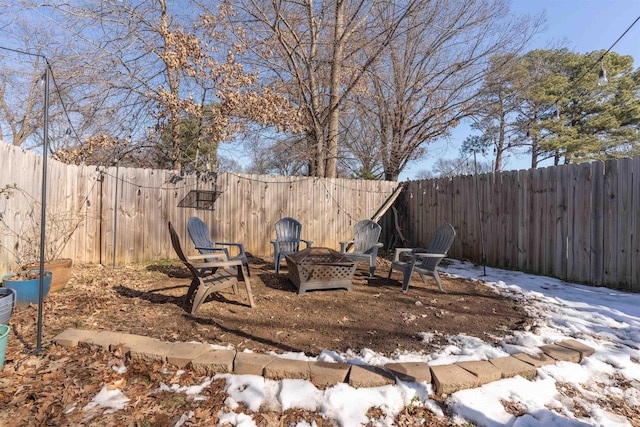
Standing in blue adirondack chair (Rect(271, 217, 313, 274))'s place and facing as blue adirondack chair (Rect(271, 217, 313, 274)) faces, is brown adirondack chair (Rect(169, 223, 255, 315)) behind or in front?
in front

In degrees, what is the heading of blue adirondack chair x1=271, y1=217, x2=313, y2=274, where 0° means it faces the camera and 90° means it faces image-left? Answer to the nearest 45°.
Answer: approximately 0°

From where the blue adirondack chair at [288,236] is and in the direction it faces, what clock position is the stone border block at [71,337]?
The stone border block is roughly at 1 o'clock from the blue adirondack chair.

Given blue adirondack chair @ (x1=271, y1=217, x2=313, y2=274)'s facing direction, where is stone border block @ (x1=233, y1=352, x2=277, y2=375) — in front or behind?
in front

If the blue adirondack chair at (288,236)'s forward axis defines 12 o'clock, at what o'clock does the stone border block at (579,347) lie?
The stone border block is roughly at 11 o'clock from the blue adirondack chair.

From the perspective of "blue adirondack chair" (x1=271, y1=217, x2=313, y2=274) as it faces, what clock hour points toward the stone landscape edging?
The stone landscape edging is roughly at 12 o'clock from the blue adirondack chair.

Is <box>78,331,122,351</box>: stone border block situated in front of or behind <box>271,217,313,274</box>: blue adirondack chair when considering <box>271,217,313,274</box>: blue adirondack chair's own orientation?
in front

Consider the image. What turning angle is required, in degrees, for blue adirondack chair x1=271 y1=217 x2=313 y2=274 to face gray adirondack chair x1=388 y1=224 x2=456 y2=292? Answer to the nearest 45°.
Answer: approximately 45° to its left

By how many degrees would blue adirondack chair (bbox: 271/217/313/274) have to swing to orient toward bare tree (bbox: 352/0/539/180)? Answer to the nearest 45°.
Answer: approximately 135° to its left

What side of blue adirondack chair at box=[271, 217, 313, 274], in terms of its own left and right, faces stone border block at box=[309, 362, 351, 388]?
front
